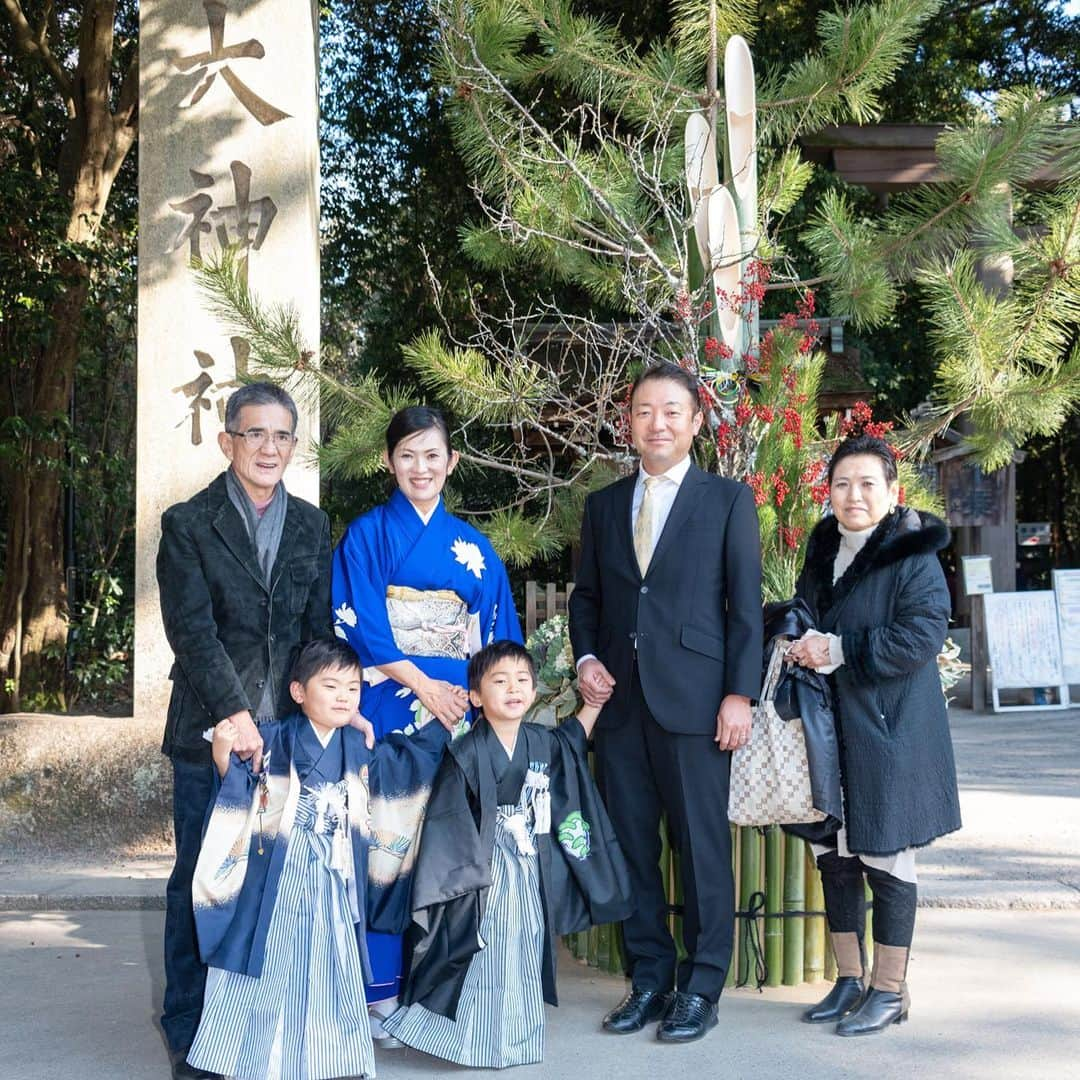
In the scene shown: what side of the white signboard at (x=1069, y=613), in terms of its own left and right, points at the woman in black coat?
front

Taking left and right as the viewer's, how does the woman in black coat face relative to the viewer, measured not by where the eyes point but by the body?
facing the viewer and to the left of the viewer

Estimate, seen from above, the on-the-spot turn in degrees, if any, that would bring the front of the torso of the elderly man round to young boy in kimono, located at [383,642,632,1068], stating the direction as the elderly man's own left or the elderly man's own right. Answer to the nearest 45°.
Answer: approximately 45° to the elderly man's own left

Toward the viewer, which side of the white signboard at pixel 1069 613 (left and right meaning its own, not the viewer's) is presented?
front

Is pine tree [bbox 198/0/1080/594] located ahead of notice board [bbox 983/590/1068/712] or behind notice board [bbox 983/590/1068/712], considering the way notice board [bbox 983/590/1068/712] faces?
ahead

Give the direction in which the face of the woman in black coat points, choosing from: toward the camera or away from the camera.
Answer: toward the camera

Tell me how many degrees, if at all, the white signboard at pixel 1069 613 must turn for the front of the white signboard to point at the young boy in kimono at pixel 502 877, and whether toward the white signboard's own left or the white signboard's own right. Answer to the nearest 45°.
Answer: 0° — it already faces them

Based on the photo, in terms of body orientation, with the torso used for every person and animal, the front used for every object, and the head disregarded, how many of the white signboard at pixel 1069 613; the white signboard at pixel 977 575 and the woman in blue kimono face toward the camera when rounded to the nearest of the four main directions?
3

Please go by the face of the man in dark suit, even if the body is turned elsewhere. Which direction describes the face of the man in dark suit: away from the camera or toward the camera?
toward the camera

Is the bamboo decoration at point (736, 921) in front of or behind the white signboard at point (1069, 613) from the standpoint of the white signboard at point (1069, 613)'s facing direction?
in front

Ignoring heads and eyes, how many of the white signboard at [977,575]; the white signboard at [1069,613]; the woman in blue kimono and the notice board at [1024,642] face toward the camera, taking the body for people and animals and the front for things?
4

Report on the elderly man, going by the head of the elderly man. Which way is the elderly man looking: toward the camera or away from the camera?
toward the camera

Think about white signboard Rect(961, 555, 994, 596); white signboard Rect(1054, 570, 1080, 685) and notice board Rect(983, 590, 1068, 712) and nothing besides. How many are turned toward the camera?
3

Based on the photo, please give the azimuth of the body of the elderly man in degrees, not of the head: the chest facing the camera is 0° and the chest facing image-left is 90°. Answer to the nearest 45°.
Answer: approximately 315°

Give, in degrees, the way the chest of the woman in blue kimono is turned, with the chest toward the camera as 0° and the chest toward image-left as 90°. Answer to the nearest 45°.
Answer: approximately 0°

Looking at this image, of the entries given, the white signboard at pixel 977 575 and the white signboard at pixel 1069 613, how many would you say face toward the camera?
2

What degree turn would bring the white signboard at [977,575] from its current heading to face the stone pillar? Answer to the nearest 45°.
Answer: approximately 45° to its right

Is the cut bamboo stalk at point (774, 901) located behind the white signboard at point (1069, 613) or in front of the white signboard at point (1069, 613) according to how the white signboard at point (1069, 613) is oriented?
in front

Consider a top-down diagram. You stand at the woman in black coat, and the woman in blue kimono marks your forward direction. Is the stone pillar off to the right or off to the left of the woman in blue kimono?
right

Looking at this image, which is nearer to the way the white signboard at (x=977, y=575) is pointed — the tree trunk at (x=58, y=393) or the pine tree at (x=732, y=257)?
the pine tree

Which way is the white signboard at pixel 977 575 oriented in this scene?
toward the camera
